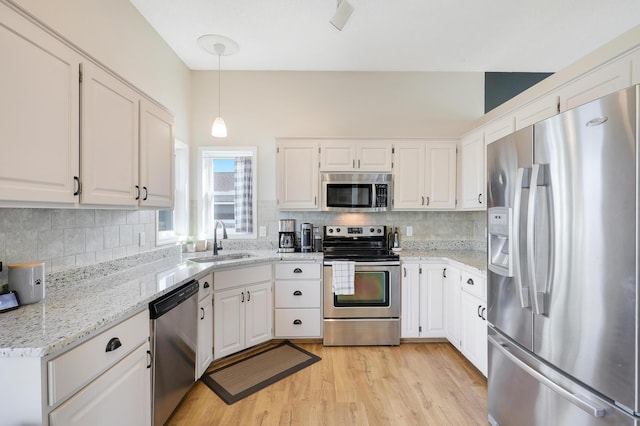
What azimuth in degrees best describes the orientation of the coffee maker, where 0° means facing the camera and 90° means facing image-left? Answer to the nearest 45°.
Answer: approximately 0°

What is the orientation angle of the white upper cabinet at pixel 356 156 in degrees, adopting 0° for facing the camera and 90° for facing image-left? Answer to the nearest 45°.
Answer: approximately 0°

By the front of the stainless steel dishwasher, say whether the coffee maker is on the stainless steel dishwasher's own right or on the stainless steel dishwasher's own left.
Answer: on the stainless steel dishwasher's own left

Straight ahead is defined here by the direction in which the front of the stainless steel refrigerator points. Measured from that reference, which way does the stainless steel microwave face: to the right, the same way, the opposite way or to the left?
to the left

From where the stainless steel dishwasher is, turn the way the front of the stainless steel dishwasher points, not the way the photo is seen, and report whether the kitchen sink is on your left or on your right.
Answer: on your left

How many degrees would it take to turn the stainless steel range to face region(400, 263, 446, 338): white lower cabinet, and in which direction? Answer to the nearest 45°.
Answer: approximately 90° to its left

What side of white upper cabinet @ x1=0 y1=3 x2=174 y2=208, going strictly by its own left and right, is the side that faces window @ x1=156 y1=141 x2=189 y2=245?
left

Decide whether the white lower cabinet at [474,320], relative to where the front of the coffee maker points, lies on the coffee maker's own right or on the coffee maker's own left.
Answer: on the coffee maker's own left

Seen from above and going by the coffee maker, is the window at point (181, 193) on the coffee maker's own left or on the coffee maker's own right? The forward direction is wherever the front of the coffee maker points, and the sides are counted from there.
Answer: on the coffee maker's own right

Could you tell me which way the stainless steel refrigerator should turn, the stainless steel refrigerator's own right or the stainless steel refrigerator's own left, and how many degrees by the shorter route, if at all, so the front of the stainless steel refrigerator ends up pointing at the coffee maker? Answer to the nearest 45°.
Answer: approximately 45° to the stainless steel refrigerator's own right
